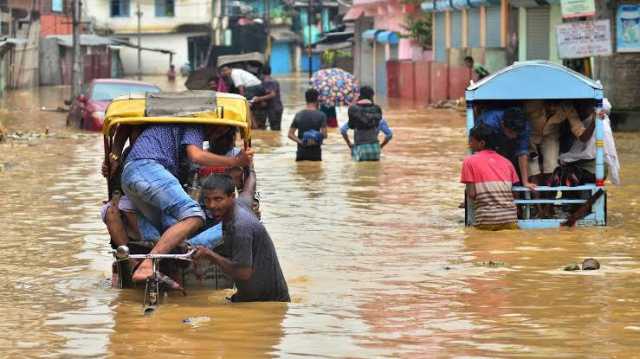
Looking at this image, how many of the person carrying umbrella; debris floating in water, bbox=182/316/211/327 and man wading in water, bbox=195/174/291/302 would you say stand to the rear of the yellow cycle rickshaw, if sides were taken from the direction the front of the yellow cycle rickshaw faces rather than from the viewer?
1

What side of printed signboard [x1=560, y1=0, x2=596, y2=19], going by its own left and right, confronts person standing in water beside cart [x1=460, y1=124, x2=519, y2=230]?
front

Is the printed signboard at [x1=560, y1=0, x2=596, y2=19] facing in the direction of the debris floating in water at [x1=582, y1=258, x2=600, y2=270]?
yes

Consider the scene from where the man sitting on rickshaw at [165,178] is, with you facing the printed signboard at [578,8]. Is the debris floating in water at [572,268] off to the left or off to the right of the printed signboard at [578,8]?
right

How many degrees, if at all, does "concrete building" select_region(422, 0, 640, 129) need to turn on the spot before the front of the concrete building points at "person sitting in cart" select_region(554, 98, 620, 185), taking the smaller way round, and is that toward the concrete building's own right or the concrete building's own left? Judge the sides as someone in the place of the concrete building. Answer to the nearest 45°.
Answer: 0° — it already faces them

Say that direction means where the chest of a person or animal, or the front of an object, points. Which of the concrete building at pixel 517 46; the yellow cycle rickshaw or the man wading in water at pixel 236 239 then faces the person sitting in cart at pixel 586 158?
the concrete building

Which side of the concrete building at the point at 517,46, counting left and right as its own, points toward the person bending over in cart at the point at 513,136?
front
